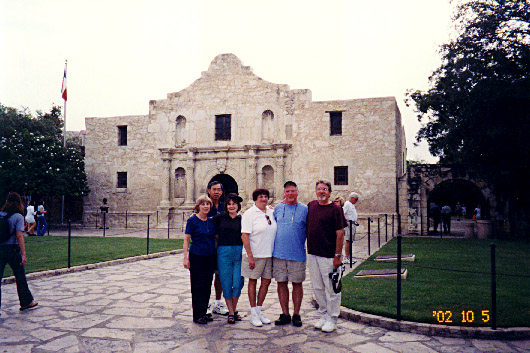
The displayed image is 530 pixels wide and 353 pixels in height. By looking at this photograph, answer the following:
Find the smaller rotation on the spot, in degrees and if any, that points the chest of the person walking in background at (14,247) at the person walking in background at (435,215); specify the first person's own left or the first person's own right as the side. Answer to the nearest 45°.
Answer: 0° — they already face them

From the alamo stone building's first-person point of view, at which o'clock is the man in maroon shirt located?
The man in maroon shirt is roughly at 12 o'clock from the alamo stone building.

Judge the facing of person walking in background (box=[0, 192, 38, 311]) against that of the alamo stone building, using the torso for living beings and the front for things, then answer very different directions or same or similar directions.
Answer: very different directions

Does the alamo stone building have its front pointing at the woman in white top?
yes

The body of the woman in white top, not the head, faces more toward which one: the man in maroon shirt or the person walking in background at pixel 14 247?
the man in maroon shirt

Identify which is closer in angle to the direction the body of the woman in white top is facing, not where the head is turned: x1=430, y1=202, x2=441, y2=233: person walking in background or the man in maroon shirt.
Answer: the man in maroon shirt

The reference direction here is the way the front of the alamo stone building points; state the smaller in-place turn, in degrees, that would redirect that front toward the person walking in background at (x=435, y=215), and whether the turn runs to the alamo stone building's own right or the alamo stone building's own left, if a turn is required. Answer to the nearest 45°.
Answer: approximately 90° to the alamo stone building's own left

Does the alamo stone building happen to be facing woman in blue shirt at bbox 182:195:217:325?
yes

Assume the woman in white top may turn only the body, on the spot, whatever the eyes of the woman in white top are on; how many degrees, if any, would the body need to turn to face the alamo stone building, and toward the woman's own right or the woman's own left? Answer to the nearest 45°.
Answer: approximately 135° to the woman's own left

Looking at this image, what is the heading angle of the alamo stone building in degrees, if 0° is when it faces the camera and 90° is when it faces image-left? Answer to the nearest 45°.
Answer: approximately 0°

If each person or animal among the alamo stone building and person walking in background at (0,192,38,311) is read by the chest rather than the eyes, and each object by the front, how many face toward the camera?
1

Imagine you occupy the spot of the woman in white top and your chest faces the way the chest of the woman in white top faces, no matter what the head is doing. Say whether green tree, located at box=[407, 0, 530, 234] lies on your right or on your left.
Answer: on your left
